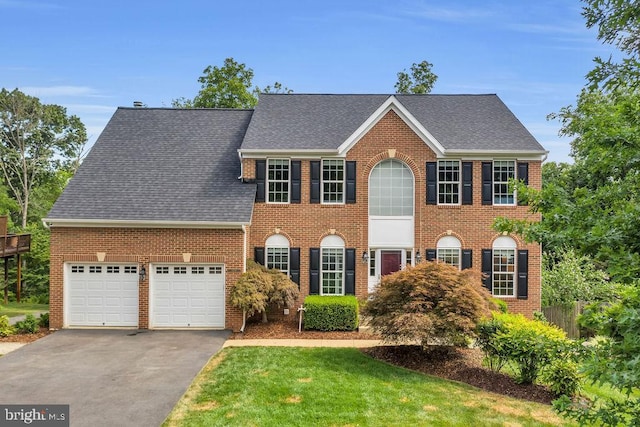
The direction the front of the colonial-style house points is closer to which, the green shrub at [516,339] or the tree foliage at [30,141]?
the green shrub

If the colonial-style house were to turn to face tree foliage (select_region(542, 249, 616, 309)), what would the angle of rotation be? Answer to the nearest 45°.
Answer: approximately 90° to its left

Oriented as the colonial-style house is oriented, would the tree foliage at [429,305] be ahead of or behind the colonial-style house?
ahead

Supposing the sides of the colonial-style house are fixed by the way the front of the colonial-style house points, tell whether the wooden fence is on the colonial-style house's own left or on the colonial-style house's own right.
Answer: on the colonial-style house's own left

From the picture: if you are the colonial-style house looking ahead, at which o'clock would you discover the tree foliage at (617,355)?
The tree foliage is roughly at 12 o'clock from the colonial-style house.

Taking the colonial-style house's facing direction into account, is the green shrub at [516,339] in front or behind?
in front

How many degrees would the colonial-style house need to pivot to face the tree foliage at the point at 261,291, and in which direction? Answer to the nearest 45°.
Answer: approximately 45° to its right

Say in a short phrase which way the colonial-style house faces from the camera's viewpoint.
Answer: facing the viewer
